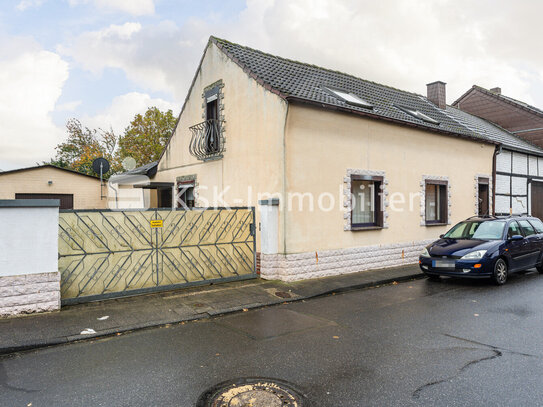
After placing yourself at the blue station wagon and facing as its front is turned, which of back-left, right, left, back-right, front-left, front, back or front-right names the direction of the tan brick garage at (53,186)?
front-right

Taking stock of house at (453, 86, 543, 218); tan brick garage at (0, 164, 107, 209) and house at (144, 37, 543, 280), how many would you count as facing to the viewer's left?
0

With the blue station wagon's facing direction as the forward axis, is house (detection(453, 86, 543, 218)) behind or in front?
behind

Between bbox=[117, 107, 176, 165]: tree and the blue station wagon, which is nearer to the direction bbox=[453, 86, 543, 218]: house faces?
the blue station wagon

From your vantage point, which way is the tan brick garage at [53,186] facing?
toward the camera

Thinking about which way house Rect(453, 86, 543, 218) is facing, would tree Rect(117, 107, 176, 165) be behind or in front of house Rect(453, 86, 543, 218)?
behind

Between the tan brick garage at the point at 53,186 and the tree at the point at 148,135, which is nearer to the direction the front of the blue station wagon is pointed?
the tan brick garage

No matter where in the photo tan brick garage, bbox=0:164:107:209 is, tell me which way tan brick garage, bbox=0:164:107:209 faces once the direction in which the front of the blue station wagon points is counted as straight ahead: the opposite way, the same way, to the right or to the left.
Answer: to the left

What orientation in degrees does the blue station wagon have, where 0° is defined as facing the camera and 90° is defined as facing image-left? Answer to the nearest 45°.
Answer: approximately 45°

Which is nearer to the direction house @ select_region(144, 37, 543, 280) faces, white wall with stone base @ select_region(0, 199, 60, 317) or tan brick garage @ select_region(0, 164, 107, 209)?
the white wall with stone base

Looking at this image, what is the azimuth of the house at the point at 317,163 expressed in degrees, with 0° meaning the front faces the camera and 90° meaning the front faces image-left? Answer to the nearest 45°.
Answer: approximately 315°

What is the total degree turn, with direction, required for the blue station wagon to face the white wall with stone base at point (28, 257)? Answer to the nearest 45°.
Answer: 0° — it already faces it

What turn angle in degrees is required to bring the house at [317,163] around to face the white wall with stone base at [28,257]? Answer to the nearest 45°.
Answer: approximately 90° to its right

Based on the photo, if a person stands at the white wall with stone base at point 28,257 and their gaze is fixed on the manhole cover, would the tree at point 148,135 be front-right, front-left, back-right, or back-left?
back-left

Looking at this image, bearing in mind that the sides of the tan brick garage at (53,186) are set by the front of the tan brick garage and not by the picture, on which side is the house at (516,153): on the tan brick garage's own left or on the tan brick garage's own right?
on the tan brick garage's own left

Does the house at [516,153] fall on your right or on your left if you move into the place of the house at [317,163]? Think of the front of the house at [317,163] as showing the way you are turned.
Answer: on your left
